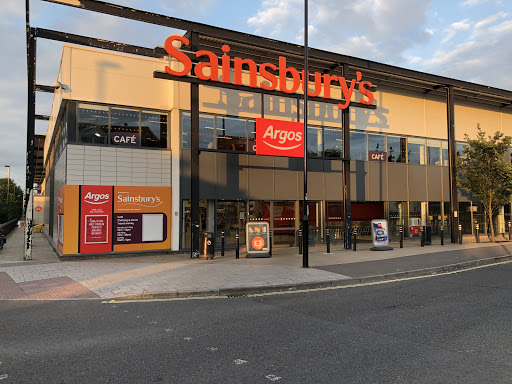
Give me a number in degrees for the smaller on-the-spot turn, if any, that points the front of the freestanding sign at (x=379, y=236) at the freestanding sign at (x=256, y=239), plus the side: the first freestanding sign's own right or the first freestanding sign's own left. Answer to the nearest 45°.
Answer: approximately 45° to the first freestanding sign's own right

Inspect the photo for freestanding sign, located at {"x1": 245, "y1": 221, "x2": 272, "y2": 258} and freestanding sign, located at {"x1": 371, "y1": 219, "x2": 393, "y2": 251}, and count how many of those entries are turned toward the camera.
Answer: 2

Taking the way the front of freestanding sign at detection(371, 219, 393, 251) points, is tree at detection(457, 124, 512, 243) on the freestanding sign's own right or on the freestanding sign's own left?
on the freestanding sign's own left

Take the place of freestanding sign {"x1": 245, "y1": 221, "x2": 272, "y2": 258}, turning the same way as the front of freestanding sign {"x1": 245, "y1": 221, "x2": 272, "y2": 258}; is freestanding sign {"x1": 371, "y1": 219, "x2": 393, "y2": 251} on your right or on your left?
on your left

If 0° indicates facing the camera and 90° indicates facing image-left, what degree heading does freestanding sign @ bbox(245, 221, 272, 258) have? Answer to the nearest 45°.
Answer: approximately 0°

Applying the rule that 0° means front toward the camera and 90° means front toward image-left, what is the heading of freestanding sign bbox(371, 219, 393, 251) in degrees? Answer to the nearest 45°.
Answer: approximately 0°
